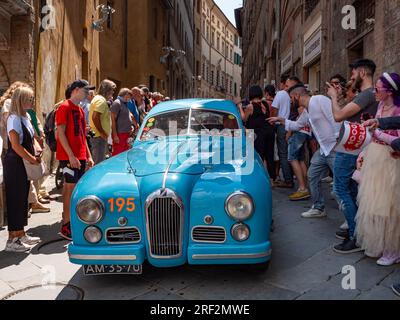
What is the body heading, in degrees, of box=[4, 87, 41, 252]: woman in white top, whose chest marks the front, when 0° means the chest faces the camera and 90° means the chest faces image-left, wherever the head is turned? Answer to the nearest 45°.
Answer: approximately 270°

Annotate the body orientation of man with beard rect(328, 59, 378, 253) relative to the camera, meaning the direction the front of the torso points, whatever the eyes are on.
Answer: to the viewer's left

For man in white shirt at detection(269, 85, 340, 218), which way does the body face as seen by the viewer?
to the viewer's left

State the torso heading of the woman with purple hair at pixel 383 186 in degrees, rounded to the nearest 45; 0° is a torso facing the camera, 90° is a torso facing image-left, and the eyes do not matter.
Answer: approximately 90°

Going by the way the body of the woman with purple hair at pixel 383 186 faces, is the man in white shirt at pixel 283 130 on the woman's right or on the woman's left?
on the woman's right

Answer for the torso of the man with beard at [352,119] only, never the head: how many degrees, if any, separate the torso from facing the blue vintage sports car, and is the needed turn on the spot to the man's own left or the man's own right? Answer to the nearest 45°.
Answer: approximately 45° to the man's own left

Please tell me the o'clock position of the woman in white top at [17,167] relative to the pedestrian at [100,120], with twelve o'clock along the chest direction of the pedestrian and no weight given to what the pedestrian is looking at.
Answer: The woman in white top is roughly at 4 o'clock from the pedestrian.
